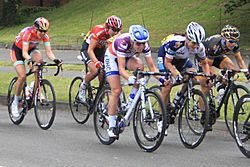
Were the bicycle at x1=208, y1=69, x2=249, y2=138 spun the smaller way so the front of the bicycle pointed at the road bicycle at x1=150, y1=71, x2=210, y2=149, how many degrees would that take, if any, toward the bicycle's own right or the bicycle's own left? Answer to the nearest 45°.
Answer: approximately 90° to the bicycle's own right
